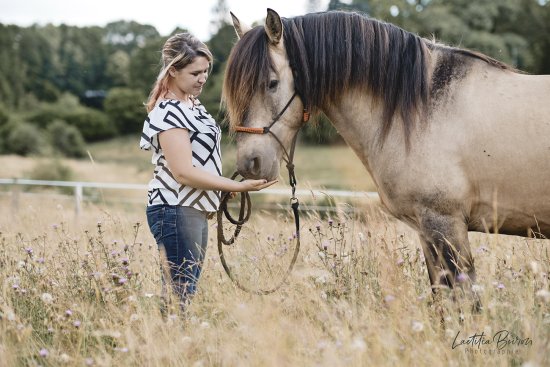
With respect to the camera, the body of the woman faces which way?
to the viewer's right

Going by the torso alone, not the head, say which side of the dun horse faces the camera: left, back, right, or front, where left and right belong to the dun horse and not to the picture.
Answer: left

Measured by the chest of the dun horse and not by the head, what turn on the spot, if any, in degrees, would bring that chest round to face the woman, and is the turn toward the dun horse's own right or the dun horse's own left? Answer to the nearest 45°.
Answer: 0° — it already faces them

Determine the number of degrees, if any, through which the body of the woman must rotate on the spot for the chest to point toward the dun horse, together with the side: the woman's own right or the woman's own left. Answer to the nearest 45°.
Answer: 0° — they already face it

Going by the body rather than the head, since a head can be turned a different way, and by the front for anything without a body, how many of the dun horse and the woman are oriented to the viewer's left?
1

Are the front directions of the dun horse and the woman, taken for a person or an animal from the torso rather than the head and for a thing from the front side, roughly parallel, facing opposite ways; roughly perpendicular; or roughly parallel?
roughly parallel, facing opposite ways

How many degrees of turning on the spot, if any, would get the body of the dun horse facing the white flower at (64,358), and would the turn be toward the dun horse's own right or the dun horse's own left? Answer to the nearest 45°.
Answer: approximately 45° to the dun horse's own left

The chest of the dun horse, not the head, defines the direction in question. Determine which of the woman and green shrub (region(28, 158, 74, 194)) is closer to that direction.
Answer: the woman

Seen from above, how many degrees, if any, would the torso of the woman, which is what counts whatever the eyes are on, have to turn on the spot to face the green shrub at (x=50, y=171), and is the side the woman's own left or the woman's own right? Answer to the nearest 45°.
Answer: approximately 90° to the woman's own left

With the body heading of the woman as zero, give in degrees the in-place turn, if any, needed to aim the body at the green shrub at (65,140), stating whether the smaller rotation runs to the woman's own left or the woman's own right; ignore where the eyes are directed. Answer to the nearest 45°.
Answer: approximately 90° to the woman's own left
